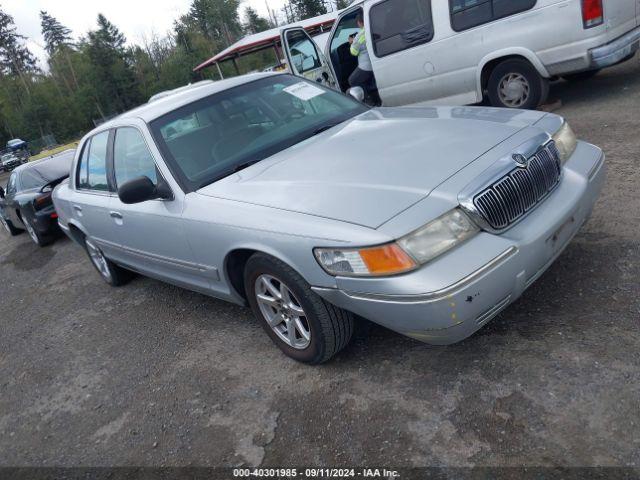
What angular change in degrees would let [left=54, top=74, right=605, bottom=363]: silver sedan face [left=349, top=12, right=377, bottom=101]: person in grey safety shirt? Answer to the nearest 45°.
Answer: approximately 135° to its left

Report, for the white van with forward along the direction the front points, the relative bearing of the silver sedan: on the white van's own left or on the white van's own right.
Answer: on the white van's own left

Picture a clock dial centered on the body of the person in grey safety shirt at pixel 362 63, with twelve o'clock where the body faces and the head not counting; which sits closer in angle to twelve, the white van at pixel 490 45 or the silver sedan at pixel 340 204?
the silver sedan

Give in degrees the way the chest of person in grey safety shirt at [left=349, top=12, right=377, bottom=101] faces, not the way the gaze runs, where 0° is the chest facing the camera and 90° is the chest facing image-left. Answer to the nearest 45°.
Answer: approximately 90°

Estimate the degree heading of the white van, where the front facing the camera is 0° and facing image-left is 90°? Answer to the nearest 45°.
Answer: approximately 135°

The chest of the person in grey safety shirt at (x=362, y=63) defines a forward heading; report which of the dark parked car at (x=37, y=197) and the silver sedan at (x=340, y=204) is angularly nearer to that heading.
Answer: the dark parked car

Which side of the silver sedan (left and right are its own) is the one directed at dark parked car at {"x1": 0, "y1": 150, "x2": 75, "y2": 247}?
back

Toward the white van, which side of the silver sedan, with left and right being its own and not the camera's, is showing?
left

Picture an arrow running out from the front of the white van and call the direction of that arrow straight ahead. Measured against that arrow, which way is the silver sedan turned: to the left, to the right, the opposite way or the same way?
the opposite way

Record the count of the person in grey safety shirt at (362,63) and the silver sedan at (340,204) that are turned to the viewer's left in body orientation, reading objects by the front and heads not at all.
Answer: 1
